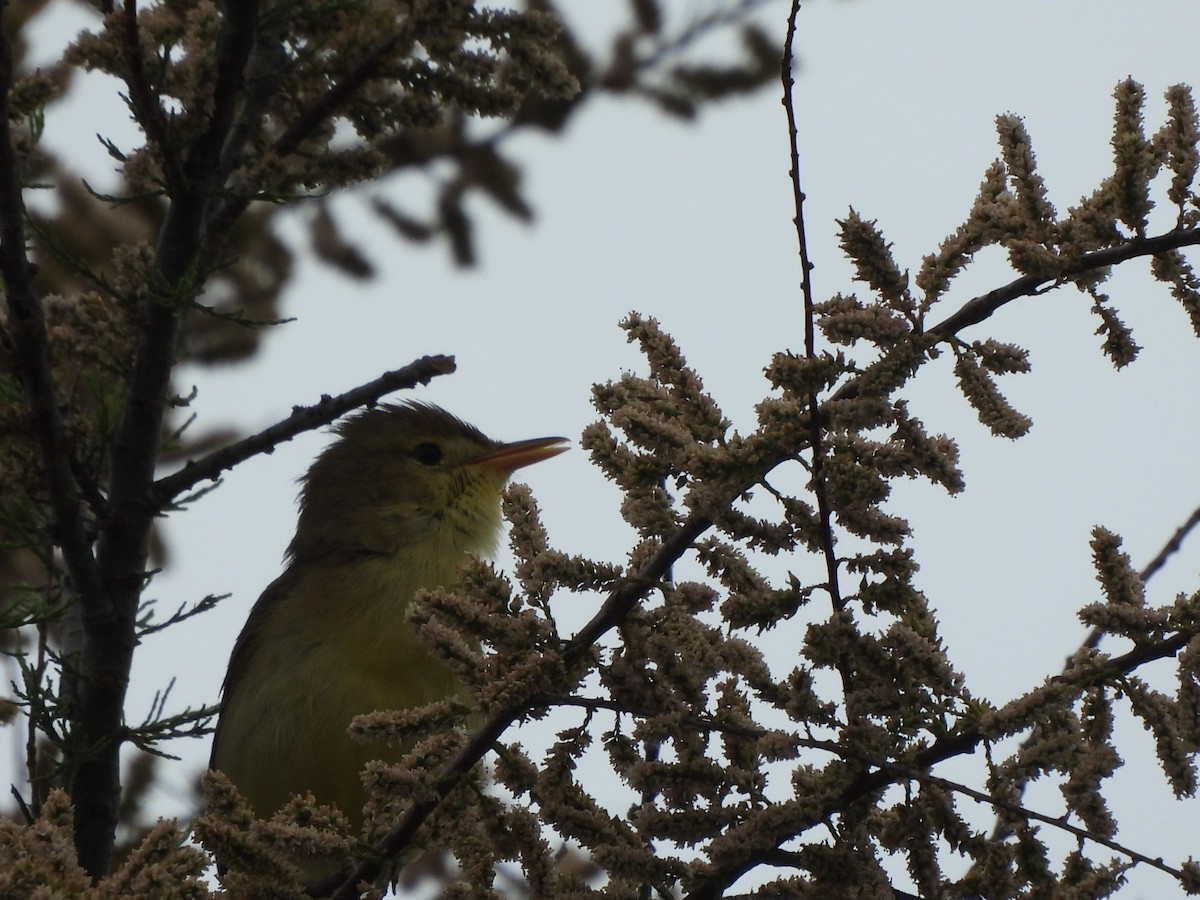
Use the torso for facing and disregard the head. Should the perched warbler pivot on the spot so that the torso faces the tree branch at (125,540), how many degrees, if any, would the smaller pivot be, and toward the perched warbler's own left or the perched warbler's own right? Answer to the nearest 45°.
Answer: approximately 135° to the perched warbler's own right

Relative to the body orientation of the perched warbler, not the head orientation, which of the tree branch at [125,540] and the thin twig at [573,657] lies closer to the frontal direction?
the thin twig

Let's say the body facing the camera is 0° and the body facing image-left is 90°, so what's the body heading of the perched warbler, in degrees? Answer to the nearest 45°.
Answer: approximately 270°
